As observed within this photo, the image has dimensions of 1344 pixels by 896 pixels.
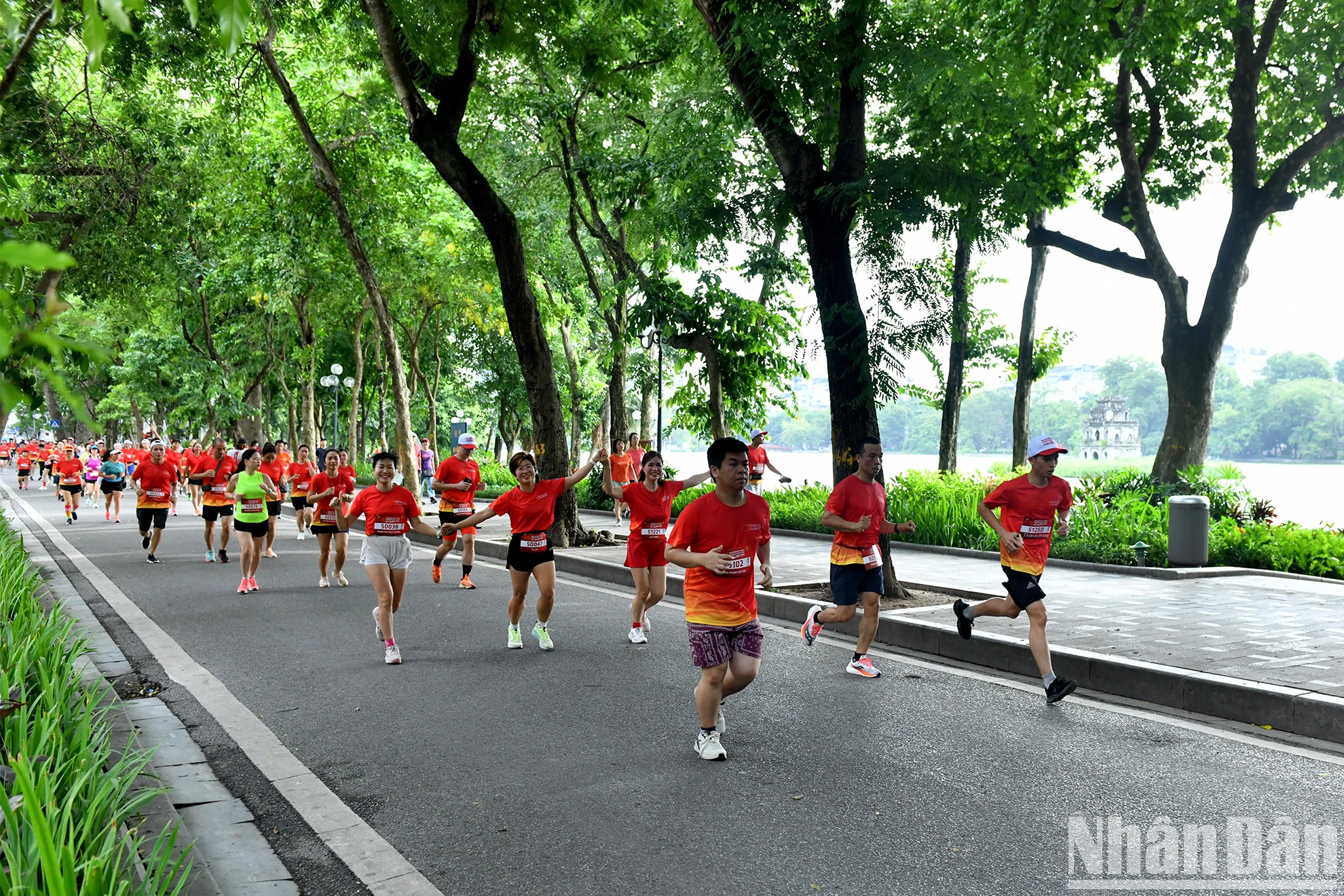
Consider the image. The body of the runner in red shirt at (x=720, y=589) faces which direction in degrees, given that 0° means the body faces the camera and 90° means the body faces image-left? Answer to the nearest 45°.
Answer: approximately 315°

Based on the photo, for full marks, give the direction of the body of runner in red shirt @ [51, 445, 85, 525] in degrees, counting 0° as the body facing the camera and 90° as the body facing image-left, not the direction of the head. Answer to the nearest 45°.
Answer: approximately 0°

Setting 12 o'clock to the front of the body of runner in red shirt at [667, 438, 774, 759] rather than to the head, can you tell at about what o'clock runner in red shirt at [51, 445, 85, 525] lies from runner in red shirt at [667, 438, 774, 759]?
runner in red shirt at [51, 445, 85, 525] is roughly at 6 o'clock from runner in red shirt at [667, 438, 774, 759].

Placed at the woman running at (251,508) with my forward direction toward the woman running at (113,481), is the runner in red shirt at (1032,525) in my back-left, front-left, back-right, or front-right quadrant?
back-right

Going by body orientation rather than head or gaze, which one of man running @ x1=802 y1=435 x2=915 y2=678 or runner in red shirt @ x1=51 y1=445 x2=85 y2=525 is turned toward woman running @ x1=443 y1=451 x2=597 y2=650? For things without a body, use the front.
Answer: the runner in red shirt

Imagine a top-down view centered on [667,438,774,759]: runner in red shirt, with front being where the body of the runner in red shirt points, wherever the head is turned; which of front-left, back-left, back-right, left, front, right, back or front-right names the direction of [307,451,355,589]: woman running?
back

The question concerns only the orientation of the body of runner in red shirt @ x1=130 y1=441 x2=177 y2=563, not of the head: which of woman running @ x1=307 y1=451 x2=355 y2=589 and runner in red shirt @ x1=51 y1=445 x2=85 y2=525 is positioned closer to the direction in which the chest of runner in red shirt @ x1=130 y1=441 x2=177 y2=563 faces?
the woman running
